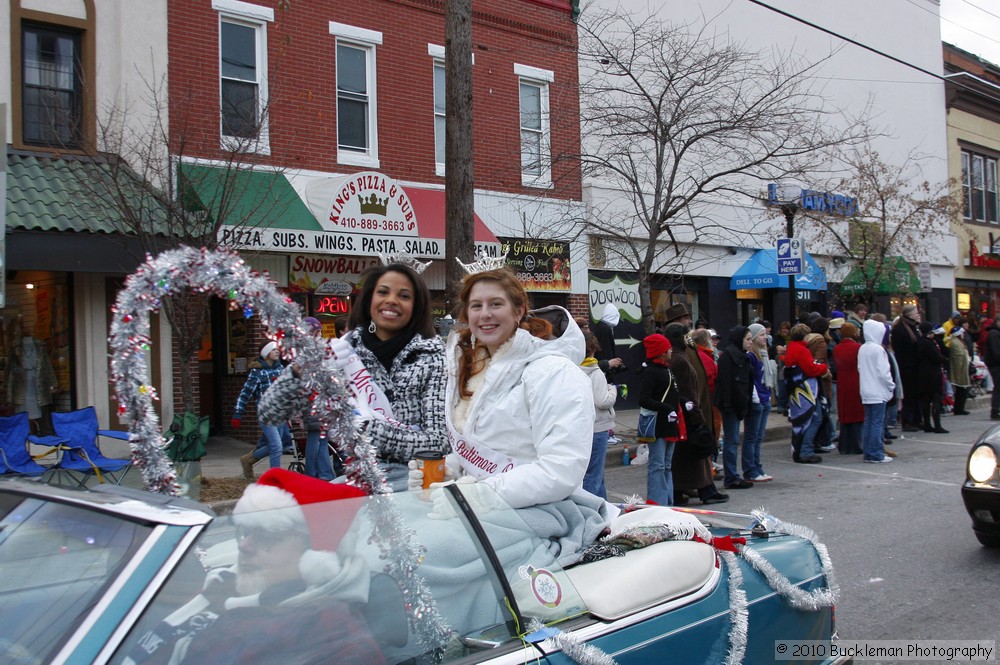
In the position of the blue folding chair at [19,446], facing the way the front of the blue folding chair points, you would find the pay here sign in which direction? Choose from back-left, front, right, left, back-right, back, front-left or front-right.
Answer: front-left

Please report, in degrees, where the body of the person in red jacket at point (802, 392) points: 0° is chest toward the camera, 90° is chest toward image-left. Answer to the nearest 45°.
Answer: approximately 270°

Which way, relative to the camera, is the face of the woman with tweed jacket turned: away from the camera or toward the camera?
toward the camera

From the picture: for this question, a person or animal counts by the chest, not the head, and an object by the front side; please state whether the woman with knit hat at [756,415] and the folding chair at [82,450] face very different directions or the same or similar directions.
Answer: same or similar directions

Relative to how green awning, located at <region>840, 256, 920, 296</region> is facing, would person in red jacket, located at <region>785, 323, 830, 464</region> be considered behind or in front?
in front

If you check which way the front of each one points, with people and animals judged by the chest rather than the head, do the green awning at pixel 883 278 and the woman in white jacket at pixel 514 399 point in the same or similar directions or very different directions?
same or similar directions

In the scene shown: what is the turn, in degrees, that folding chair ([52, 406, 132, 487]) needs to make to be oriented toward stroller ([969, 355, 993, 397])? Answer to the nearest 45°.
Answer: approximately 45° to its left

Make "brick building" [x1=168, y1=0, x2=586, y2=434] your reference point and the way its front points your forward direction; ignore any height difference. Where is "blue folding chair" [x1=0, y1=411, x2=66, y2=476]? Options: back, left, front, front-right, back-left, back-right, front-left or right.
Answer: right
